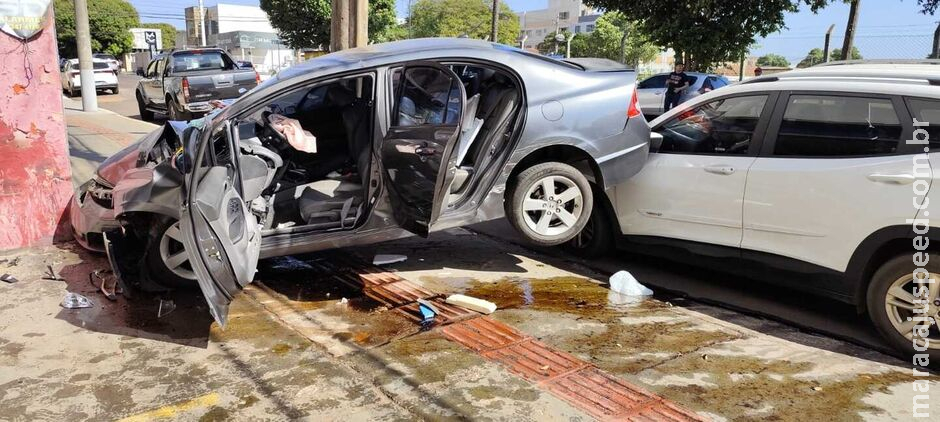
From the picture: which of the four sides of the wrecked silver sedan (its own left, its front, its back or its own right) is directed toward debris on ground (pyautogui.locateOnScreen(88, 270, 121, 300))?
front

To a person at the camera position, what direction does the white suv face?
facing away from the viewer and to the left of the viewer

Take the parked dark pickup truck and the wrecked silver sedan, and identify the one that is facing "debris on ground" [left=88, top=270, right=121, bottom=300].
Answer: the wrecked silver sedan

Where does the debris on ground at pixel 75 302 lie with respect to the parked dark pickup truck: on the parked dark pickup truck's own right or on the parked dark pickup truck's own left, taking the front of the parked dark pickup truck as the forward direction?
on the parked dark pickup truck's own left

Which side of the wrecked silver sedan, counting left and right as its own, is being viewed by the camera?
left

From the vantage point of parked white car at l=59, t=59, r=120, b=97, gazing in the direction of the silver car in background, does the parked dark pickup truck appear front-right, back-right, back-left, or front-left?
front-right

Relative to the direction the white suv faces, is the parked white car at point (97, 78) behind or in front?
in front

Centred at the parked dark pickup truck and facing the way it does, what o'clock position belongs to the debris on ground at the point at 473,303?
The debris on ground is roughly at 7 o'clock from the parked dark pickup truck.

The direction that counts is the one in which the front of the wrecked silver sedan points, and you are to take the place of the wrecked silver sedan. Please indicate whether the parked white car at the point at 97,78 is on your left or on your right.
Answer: on your right

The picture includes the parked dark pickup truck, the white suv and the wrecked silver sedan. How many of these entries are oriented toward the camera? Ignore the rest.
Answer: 0

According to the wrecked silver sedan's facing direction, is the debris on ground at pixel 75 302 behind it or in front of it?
in front

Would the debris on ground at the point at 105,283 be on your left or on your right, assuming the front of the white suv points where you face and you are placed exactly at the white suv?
on your left

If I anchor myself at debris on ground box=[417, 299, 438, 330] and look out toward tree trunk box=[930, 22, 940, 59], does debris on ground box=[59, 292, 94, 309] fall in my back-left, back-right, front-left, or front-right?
back-left

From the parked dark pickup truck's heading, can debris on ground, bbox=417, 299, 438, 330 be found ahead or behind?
behind

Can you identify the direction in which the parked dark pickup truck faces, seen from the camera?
facing away from the viewer and to the left of the viewer

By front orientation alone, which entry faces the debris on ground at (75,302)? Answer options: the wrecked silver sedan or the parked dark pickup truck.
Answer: the wrecked silver sedan
